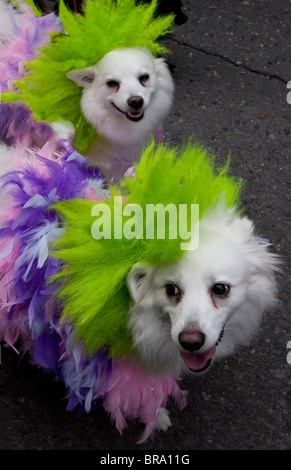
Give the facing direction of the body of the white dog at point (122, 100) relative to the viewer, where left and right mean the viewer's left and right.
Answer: facing the viewer and to the right of the viewer

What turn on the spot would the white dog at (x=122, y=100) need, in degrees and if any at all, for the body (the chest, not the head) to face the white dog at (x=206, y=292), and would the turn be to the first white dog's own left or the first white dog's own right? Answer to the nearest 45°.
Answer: approximately 45° to the first white dog's own right
